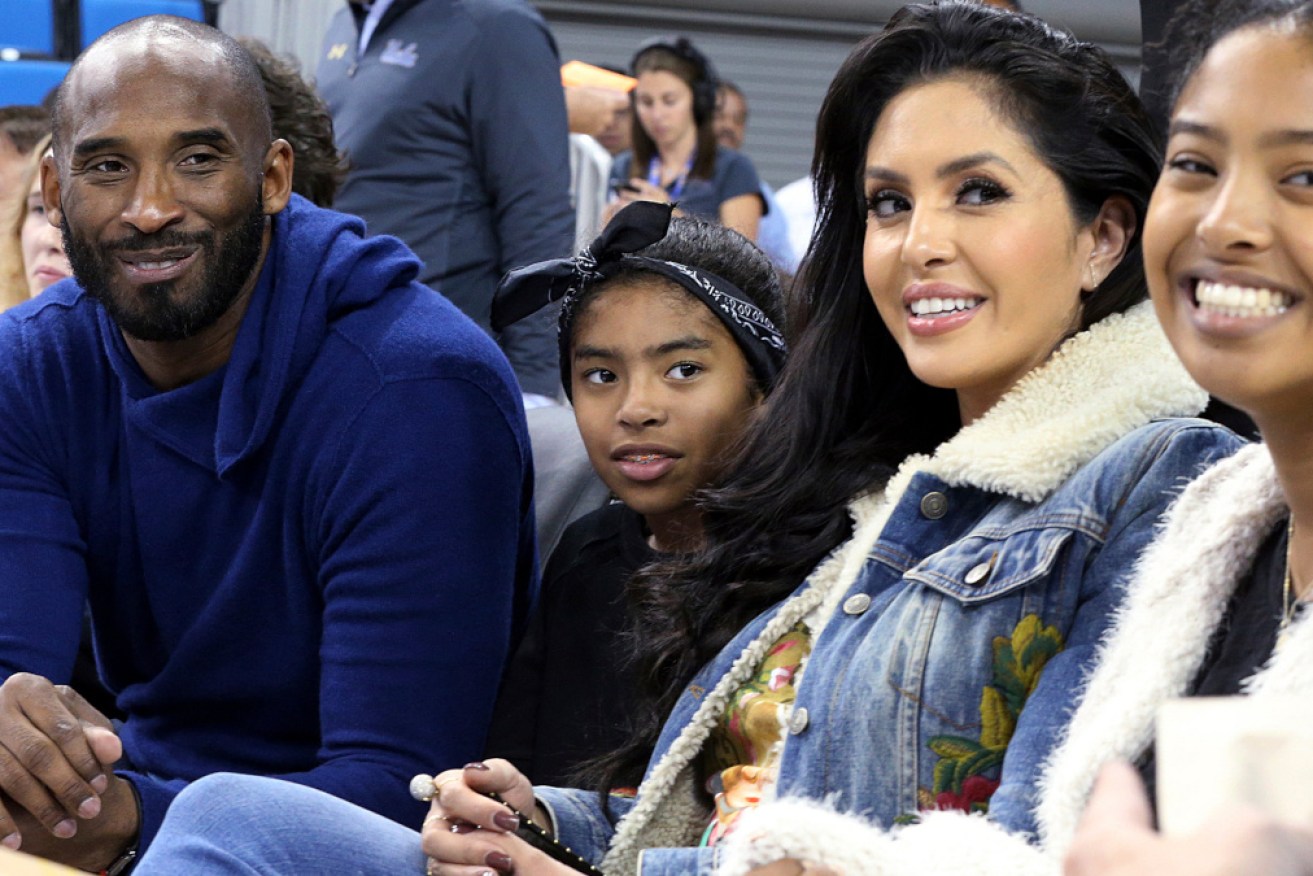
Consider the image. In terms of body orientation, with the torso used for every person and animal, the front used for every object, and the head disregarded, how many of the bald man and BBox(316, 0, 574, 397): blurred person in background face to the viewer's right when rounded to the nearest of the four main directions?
0

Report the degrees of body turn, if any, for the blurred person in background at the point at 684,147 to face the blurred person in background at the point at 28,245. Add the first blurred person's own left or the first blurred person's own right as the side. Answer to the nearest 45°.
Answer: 0° — they already face them

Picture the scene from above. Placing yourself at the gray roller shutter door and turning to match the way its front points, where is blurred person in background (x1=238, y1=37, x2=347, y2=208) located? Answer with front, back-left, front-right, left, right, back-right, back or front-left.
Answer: front

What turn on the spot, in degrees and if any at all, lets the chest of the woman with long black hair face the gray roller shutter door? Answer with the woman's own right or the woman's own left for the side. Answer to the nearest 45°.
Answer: approximately 135° to the woman's own right

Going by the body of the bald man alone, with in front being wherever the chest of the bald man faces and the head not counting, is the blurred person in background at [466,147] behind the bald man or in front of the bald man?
behind

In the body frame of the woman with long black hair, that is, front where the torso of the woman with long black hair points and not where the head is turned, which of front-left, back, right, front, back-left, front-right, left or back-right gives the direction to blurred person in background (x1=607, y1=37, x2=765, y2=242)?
back-right

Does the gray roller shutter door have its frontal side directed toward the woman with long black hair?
yes

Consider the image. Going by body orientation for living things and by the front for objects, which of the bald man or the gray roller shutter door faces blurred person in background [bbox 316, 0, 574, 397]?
the gray roller shutter door

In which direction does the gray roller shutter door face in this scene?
toward the camera

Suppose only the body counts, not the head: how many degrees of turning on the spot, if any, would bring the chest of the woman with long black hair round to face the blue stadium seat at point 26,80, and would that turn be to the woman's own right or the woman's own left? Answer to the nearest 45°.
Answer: approximately 90° to the woman's own right

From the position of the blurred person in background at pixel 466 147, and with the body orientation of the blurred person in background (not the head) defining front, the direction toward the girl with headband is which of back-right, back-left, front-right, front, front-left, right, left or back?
front-left
